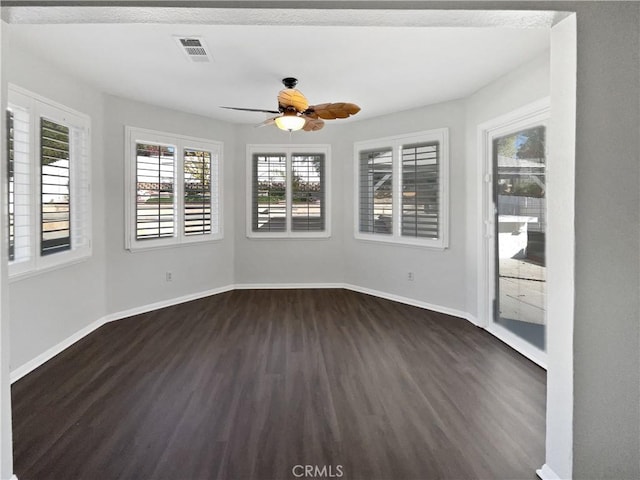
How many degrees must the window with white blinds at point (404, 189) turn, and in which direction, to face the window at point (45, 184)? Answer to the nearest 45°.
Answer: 0° — it already faces it

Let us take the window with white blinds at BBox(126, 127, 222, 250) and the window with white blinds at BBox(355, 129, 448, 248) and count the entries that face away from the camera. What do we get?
0

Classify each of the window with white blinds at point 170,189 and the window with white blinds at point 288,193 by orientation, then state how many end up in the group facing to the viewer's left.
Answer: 0

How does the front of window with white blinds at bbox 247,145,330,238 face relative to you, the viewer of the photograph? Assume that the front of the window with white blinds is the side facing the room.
facing the viewer

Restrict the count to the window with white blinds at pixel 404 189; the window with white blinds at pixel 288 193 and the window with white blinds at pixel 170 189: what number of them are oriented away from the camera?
0

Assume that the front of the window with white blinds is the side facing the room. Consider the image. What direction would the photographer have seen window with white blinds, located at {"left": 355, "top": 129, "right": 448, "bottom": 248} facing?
facing the viewer and to the left of the viewer

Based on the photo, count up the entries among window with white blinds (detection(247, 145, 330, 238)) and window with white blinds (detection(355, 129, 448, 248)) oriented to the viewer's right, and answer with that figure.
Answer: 0

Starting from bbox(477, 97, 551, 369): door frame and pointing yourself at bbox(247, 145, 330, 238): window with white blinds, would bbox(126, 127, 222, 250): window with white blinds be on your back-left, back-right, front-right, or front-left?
front-left

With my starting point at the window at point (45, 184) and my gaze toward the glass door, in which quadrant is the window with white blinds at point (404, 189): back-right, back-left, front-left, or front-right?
front-left

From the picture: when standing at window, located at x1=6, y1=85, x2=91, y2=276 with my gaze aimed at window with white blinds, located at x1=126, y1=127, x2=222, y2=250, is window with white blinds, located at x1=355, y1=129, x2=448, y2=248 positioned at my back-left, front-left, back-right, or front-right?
front-right

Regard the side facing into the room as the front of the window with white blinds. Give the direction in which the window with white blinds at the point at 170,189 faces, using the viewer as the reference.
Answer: facing the viewer and to the right of the viewer
